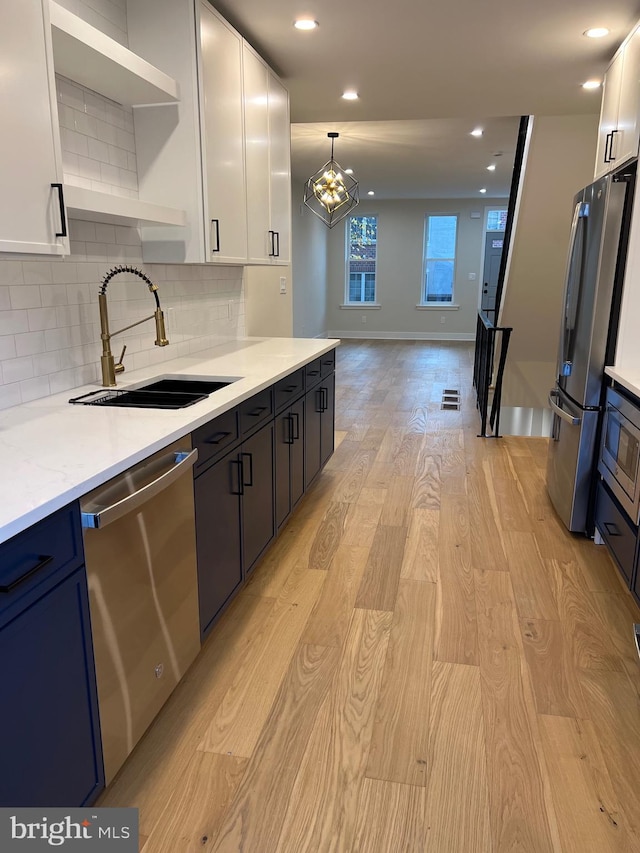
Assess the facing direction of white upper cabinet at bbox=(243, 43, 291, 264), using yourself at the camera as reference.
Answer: facing to the right of the viewer

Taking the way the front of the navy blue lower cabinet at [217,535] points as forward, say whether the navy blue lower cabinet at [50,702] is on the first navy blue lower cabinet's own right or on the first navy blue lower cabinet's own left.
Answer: on the first navy blue lower cabinet's own right

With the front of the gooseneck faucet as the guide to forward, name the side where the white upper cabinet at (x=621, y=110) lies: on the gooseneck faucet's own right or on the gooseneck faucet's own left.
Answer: on the gooseneck faucet's own left

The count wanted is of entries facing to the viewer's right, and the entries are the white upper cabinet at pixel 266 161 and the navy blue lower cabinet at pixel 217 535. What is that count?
2

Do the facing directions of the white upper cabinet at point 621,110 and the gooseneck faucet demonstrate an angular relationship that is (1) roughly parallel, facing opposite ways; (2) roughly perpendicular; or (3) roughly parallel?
roughly parallel, facing opposite ways

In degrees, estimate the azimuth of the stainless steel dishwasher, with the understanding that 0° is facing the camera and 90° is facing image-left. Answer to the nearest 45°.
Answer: approximately 315°

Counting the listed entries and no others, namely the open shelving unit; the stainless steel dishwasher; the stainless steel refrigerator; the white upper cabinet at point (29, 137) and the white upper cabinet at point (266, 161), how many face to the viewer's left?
1

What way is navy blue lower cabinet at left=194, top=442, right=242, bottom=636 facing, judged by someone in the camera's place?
facing to the right of the viewer

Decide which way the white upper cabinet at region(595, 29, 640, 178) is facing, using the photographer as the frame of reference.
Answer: facing to the left of the viewer

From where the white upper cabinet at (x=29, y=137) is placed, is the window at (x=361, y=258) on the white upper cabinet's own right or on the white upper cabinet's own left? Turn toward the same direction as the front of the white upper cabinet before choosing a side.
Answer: on the white upper cabinet's own left

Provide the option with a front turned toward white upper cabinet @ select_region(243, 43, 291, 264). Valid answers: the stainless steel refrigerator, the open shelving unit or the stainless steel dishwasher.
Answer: the stainless steel refrigerator

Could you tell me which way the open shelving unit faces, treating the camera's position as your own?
facing the viewer and to the right of the viewer

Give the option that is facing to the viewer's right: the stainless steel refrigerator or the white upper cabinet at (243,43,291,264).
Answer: the white upper cabinet

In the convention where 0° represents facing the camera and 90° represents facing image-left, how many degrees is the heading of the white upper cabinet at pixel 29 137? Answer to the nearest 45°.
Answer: approximately 315°

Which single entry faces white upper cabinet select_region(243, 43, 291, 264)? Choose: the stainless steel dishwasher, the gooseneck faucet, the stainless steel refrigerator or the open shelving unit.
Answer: the stainless steel refrigerator

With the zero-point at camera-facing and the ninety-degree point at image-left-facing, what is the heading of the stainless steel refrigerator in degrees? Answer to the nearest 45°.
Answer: approximately 90°

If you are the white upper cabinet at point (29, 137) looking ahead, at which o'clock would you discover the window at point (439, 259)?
The window is roughly at 9 o'clock from the white upper cabinet.

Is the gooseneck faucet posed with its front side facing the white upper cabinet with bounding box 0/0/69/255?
no
